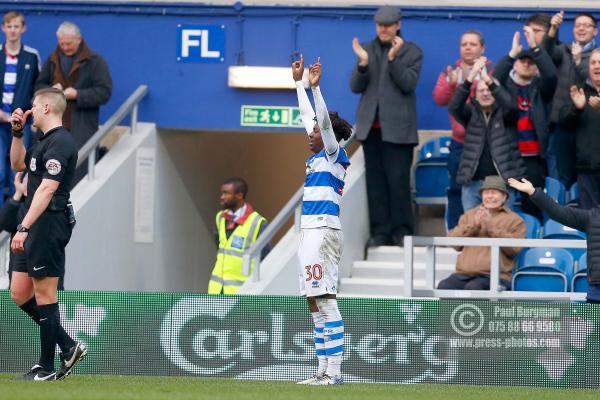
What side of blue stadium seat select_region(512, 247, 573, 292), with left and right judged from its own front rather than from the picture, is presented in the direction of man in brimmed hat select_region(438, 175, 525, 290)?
right

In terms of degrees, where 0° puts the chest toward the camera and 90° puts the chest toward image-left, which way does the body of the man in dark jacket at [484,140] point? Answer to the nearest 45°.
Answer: approximately 0°

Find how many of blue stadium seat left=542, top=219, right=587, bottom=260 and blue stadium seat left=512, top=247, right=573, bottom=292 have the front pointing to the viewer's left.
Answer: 0

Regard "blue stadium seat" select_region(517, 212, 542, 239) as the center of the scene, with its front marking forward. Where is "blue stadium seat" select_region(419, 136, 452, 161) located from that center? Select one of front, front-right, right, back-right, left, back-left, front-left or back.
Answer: back-right

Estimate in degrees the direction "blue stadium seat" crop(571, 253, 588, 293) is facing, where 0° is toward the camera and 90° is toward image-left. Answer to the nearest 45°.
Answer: approximately 0°

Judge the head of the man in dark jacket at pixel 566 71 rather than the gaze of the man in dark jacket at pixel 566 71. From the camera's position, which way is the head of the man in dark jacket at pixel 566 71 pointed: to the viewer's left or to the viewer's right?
to the viewer's left
